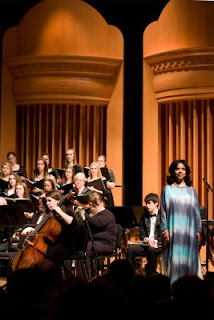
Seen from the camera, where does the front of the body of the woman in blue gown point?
toward the camera

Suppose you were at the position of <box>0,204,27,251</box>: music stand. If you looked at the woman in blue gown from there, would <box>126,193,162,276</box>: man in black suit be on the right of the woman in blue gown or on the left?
left

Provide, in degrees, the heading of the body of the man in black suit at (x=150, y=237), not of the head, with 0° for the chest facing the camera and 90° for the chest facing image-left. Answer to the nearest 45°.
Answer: approximately 45°

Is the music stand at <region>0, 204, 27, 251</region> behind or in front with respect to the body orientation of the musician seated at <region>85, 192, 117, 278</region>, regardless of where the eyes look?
in front

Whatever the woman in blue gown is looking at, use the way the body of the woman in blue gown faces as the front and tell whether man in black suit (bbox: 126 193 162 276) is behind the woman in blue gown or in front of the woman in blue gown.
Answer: behind

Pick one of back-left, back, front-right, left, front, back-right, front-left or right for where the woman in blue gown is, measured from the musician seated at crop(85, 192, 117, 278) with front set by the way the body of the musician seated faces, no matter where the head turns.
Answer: back-left

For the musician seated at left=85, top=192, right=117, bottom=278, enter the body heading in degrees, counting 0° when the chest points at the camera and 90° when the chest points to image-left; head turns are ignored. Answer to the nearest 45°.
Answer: approximately 90°

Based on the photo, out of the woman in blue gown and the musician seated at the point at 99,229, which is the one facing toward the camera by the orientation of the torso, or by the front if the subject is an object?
the woman in blue gown

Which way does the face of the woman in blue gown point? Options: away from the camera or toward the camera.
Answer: toward the camera

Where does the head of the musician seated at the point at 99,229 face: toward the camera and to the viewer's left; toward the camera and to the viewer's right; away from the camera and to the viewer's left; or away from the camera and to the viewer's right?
toward the camera and to the viewer's left

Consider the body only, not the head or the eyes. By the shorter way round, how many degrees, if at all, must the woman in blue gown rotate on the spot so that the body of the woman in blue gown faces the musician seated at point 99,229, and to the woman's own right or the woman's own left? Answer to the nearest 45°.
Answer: approximately 135° to the woman's own right
